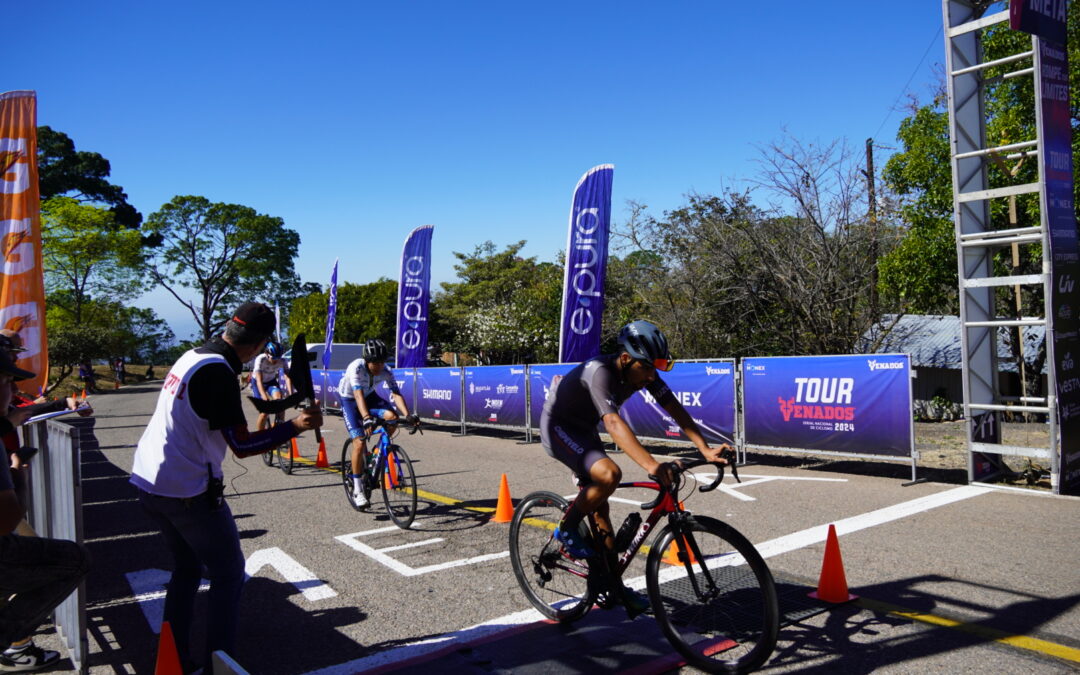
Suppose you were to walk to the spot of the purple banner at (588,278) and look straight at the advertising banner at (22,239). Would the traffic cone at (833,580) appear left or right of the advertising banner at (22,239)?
left

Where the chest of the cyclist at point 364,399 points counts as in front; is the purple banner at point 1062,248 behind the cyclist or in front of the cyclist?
in front

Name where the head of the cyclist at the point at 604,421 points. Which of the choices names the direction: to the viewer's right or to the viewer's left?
to the viewer's right

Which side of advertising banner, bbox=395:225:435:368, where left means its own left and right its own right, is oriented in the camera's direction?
front

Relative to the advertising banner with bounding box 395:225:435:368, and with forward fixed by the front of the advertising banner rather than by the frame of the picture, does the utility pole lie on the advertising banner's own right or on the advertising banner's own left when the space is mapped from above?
on the advertising banner's own left

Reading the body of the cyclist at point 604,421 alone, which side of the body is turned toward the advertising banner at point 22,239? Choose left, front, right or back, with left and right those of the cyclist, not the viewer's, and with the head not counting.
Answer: back

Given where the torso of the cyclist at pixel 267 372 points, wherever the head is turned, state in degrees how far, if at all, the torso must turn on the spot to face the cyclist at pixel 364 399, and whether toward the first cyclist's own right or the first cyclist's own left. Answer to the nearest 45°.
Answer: approximately 45° to the first cyclist's own right

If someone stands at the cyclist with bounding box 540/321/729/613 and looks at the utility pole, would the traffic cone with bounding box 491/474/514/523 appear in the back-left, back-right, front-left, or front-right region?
front-left

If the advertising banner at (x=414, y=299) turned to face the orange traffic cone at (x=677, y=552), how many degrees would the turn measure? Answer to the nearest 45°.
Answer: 0° — it already faces it

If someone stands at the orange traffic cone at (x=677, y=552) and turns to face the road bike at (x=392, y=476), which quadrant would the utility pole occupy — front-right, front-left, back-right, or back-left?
front-right

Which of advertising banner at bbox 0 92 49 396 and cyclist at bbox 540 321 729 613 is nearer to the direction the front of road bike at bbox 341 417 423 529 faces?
the cyclist

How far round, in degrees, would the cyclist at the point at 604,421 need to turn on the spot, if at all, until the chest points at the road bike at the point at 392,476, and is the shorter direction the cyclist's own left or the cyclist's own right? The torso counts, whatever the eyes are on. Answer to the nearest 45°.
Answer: approximately 180°

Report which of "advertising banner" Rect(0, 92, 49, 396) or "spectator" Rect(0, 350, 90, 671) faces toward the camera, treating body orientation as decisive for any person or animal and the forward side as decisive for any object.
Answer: the advertising banner

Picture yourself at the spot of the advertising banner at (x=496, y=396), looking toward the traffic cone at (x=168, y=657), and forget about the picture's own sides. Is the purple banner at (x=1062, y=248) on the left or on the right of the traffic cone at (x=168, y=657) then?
left

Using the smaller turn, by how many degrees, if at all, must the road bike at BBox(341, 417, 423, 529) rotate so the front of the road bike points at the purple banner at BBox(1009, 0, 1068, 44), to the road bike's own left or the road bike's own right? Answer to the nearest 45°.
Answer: approximately 45° to the road bike's own left
